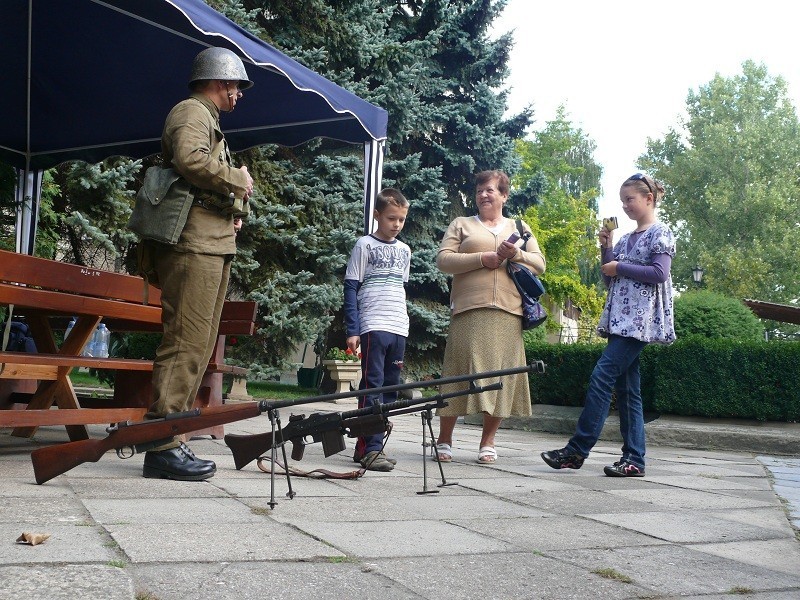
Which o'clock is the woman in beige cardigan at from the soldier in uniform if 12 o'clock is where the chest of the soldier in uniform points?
The woman in beige cardigan is roughly at 11 o'clock from the soldier in uniform.

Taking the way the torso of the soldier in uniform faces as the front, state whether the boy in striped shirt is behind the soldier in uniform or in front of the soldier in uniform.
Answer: in front

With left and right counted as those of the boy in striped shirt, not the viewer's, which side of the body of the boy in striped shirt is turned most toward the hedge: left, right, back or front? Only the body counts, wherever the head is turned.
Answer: left

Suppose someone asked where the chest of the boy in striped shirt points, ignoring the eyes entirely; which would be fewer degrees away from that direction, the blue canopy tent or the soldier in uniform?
the soldier in uniform

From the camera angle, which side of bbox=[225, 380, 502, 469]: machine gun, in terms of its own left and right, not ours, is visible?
right

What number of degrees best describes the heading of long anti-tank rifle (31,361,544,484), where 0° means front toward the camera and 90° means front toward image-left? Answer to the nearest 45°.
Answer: approximately 270°

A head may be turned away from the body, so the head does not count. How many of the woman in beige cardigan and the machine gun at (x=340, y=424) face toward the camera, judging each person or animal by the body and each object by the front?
1

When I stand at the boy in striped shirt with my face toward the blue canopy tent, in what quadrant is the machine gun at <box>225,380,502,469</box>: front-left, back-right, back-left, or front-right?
back-left

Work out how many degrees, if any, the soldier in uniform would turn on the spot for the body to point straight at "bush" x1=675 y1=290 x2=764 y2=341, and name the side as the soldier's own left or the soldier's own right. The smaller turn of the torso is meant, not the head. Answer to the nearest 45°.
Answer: approximately 45° to the soldier's own left

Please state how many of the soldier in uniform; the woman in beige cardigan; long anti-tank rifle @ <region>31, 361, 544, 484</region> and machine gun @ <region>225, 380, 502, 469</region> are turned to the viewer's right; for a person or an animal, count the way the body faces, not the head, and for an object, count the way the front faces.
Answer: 3

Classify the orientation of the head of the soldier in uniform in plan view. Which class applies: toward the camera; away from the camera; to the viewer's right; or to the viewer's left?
to the viewer's right

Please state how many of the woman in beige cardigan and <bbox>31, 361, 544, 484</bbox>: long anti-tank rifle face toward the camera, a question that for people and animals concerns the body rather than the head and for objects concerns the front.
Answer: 1

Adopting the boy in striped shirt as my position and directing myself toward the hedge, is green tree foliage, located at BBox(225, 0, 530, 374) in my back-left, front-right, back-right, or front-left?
front-left

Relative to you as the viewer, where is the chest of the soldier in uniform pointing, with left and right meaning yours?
facing to the right of the viewer

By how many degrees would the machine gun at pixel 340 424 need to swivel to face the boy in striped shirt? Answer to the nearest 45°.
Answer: approximately 90° to its left

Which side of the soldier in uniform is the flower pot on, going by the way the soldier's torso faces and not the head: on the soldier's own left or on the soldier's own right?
on the soldier's own left
